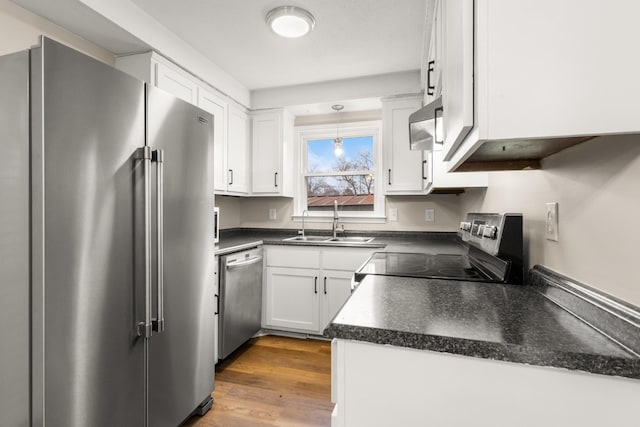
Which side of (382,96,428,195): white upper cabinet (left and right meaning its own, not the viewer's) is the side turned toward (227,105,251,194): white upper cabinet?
right

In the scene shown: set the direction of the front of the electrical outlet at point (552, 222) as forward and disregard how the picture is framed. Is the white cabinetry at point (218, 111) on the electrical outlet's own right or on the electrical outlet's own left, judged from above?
on the electrical outlet's own right

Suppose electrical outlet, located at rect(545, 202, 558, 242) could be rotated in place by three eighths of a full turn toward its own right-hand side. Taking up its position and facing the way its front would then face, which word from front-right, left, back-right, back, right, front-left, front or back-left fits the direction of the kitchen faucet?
front-left

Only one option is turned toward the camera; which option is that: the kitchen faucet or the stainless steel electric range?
the kitchen faucet

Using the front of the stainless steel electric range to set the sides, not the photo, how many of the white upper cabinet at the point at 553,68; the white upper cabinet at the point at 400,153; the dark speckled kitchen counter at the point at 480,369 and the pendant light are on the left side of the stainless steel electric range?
2

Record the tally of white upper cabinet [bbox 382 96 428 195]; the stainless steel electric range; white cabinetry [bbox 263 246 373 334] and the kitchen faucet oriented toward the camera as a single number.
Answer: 3

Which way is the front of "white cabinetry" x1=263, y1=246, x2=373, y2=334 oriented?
toward the camera

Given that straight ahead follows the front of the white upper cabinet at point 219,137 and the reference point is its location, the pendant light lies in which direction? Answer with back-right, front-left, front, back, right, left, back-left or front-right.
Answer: front-left

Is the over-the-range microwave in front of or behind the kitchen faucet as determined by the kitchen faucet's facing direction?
in front

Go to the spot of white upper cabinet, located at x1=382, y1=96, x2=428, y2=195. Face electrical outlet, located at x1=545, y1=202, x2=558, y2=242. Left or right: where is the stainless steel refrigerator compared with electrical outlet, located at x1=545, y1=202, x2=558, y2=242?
right

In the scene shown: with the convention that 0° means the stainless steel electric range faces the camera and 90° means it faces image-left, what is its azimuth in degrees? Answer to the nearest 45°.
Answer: approximately 90°

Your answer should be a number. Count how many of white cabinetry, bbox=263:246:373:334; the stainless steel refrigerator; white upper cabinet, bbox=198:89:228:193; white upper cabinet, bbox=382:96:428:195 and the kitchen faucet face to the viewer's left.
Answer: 0

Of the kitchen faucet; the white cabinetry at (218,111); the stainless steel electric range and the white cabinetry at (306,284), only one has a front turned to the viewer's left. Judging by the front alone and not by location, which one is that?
the stainless steel electric range

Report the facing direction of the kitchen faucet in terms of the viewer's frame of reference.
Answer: facing the viewer

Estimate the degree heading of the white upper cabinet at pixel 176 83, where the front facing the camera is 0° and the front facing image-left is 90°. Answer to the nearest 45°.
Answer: approximately 315°

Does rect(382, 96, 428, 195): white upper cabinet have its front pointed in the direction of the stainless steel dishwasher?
no

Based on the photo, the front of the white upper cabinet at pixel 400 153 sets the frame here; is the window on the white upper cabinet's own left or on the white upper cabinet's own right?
on the white upper cabinet's own right

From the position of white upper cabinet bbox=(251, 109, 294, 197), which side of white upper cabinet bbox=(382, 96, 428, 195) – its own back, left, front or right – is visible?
right
